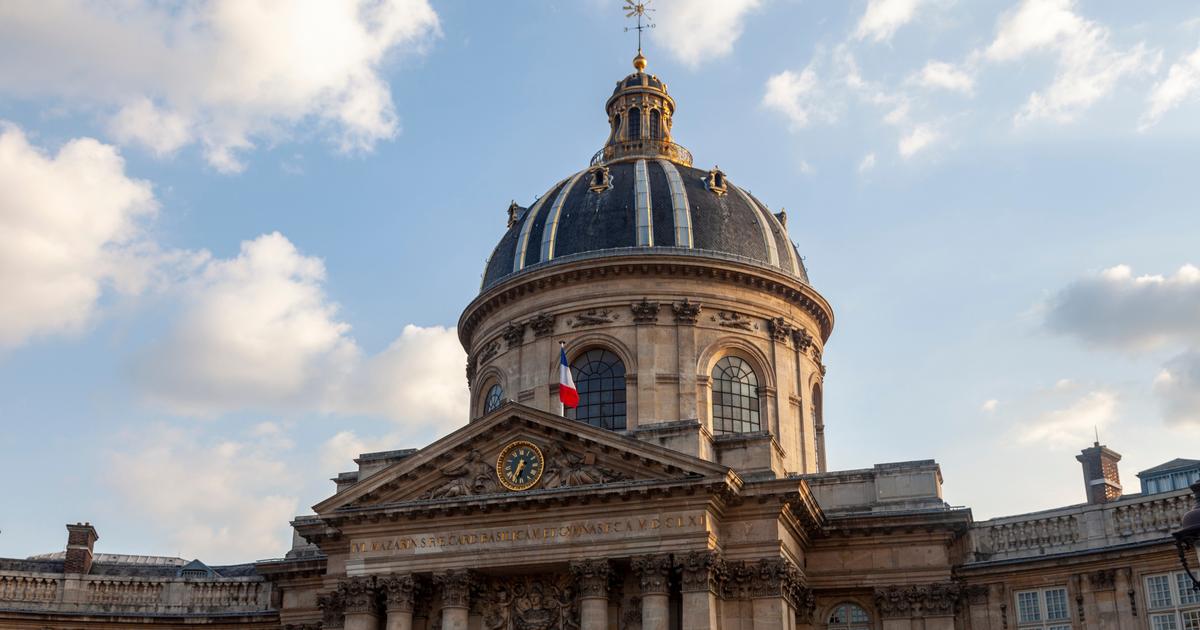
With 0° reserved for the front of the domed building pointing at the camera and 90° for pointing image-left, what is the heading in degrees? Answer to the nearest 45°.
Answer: approximately 45°
